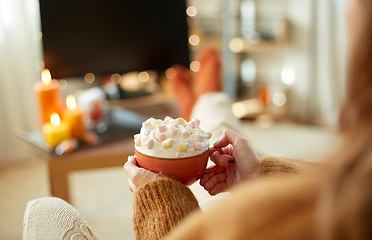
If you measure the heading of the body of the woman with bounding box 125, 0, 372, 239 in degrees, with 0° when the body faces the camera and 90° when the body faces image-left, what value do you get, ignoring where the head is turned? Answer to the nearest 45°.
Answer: approximately 135°

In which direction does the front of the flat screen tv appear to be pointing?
toward the camera

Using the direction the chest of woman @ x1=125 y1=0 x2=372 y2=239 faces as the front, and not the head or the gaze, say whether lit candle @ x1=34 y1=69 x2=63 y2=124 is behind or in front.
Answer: in front

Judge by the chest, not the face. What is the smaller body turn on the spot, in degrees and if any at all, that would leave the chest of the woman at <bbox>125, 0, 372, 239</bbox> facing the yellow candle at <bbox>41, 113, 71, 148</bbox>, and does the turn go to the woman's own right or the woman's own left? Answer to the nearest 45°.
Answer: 0° — they already face it

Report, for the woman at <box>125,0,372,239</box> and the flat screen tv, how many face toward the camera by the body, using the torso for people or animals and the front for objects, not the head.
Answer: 1
